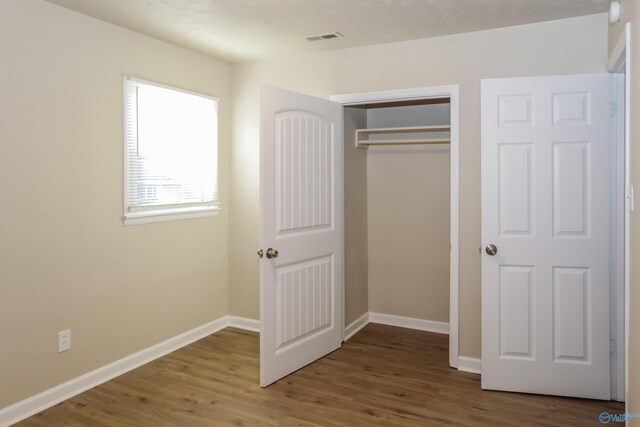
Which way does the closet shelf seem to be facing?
toward the camera

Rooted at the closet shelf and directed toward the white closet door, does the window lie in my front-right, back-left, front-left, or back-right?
front-right

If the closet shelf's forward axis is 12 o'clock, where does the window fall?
The window is roughly at 2 o'clock from the closet shelf.

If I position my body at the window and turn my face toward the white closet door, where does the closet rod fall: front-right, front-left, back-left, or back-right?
front-left

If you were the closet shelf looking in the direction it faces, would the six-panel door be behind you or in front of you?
in front

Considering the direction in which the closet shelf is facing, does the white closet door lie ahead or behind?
ahead

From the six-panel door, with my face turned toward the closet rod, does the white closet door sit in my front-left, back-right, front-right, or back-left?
front-left
